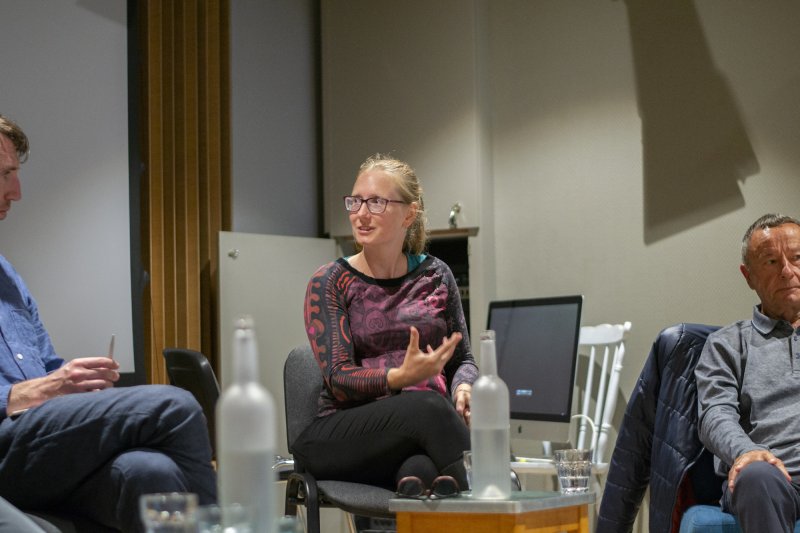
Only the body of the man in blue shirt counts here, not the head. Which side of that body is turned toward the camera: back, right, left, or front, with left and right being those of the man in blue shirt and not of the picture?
right

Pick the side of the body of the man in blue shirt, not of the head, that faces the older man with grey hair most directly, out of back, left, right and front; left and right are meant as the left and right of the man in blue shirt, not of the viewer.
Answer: front

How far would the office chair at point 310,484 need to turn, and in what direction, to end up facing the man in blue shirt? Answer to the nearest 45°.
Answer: approximately 90° to its right

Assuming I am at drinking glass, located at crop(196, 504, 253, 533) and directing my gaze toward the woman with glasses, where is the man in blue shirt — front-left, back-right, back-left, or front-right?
front-left

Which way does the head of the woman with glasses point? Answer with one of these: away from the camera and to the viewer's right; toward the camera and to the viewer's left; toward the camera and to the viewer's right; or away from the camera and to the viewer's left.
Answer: toward the camera and to the viewer's left

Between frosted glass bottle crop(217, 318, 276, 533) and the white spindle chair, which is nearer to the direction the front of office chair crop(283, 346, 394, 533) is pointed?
the frosted glass bottle

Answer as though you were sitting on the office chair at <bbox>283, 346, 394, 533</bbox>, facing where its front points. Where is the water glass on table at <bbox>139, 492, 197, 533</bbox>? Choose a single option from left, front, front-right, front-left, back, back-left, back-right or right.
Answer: front-right

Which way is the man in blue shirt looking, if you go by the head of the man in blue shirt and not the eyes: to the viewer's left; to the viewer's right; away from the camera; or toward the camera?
to the viewer's right

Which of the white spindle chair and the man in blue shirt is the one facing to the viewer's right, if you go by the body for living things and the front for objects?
the man in blue shirt

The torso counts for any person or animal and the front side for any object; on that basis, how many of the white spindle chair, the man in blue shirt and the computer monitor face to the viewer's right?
1

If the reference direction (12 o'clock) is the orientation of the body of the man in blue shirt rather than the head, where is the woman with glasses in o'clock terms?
The woman with glasses is roughly at 11 o'clock from the man in blue shirt.

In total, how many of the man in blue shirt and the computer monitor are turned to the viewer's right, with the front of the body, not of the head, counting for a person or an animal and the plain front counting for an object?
1
